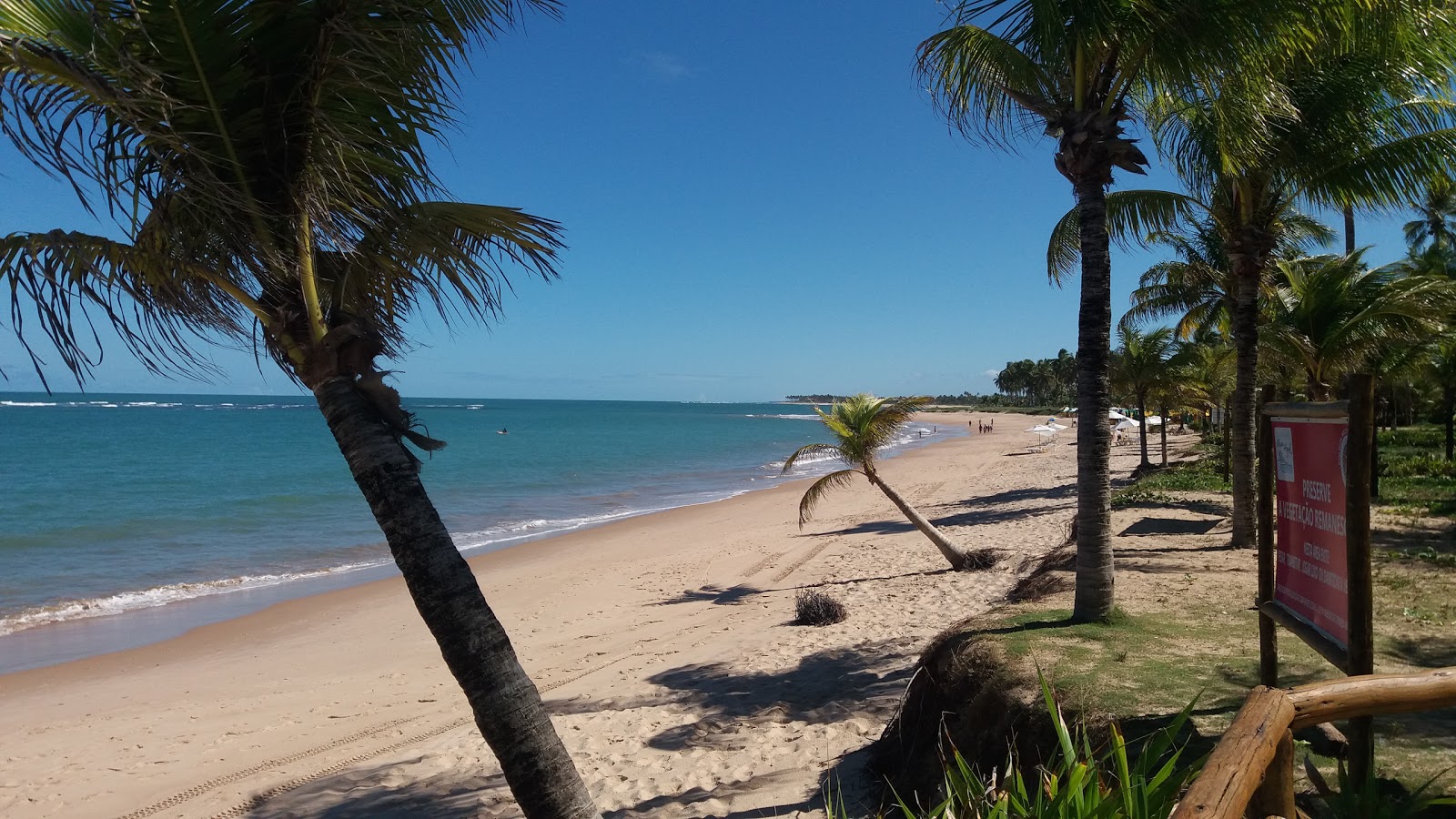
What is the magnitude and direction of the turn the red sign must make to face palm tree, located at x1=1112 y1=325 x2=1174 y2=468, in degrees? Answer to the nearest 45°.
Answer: approximately 135° to its right

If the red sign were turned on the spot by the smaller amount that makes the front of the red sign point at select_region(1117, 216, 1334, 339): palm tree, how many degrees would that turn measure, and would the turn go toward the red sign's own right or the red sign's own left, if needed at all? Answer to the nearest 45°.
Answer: approximately 135° to the red sign's own right

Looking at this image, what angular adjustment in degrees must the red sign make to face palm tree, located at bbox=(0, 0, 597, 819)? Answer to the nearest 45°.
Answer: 0° — it already faces it

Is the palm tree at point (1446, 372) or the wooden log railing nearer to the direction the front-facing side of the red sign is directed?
the wooden log railing

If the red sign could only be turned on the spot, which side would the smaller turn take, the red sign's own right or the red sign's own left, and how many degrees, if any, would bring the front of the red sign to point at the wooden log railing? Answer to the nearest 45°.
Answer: approximately 45° to the red sign's own left

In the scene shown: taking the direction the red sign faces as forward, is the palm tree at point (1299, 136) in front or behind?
behind

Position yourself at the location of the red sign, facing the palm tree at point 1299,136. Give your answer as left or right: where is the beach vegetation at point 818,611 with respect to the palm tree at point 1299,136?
left

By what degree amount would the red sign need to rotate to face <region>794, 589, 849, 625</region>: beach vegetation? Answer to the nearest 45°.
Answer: approximately 90° to its right

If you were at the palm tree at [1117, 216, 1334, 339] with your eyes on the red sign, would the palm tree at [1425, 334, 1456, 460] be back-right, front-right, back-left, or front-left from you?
back-left

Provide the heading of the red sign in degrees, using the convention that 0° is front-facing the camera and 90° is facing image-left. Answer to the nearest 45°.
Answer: approximately 45°

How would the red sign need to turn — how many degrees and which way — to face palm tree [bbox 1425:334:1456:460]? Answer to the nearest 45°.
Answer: approximately 135° to its right
